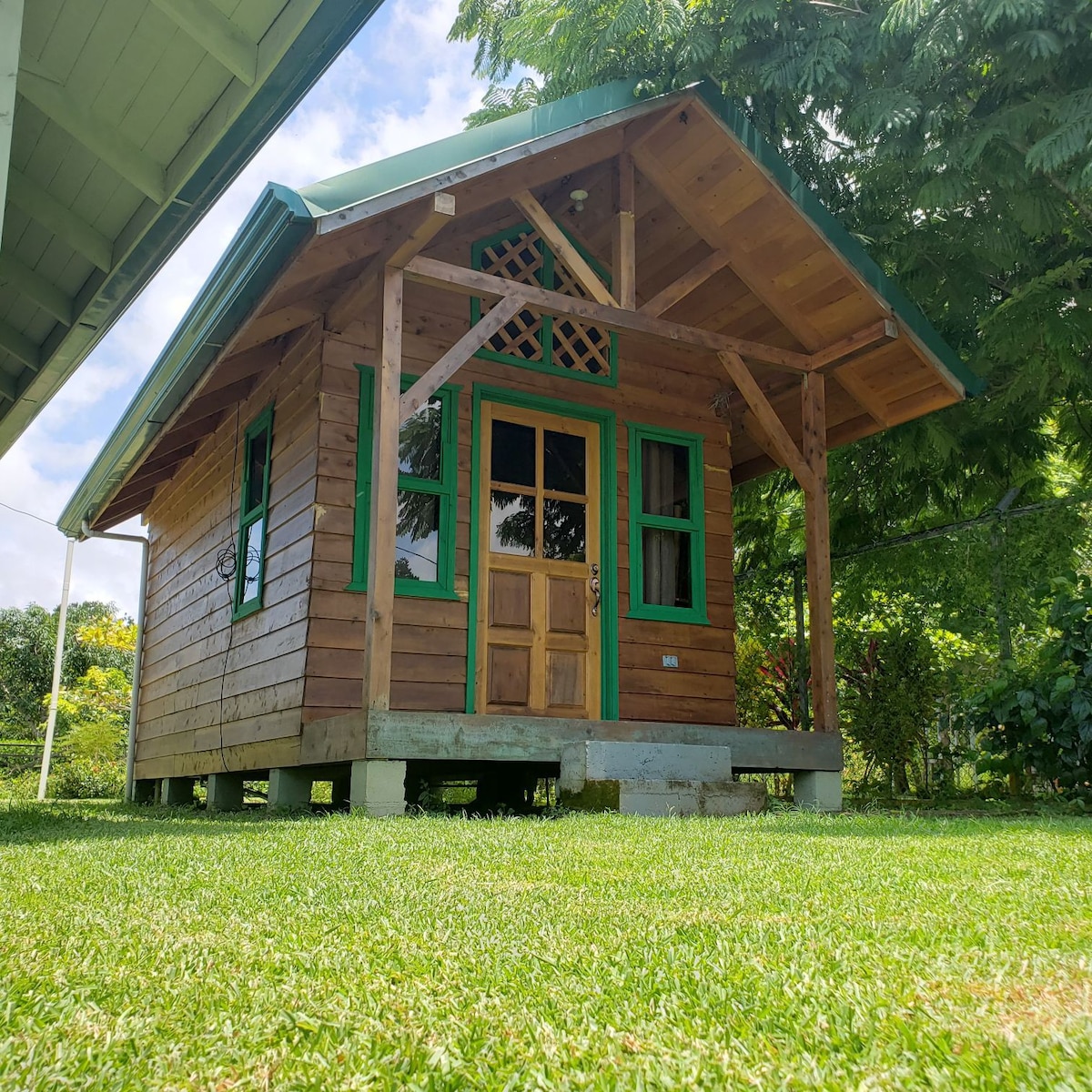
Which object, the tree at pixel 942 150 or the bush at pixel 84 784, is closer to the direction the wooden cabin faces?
the tree

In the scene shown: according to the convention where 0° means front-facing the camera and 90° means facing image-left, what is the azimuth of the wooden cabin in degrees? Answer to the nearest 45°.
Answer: approximately 315°

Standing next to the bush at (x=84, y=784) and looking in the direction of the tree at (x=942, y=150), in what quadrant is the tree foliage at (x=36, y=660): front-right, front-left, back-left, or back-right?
back-left

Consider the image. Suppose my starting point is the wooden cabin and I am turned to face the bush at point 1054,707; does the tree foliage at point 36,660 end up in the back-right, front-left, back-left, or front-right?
back-left

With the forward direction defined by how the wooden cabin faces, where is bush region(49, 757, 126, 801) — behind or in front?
behind

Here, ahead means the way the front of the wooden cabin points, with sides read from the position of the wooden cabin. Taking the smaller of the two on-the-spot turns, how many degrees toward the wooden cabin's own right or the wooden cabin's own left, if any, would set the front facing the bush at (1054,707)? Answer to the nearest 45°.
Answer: approximately 45° to the wooden cabin's own left

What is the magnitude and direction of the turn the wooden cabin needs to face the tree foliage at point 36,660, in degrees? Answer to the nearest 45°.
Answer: approximately 180°
